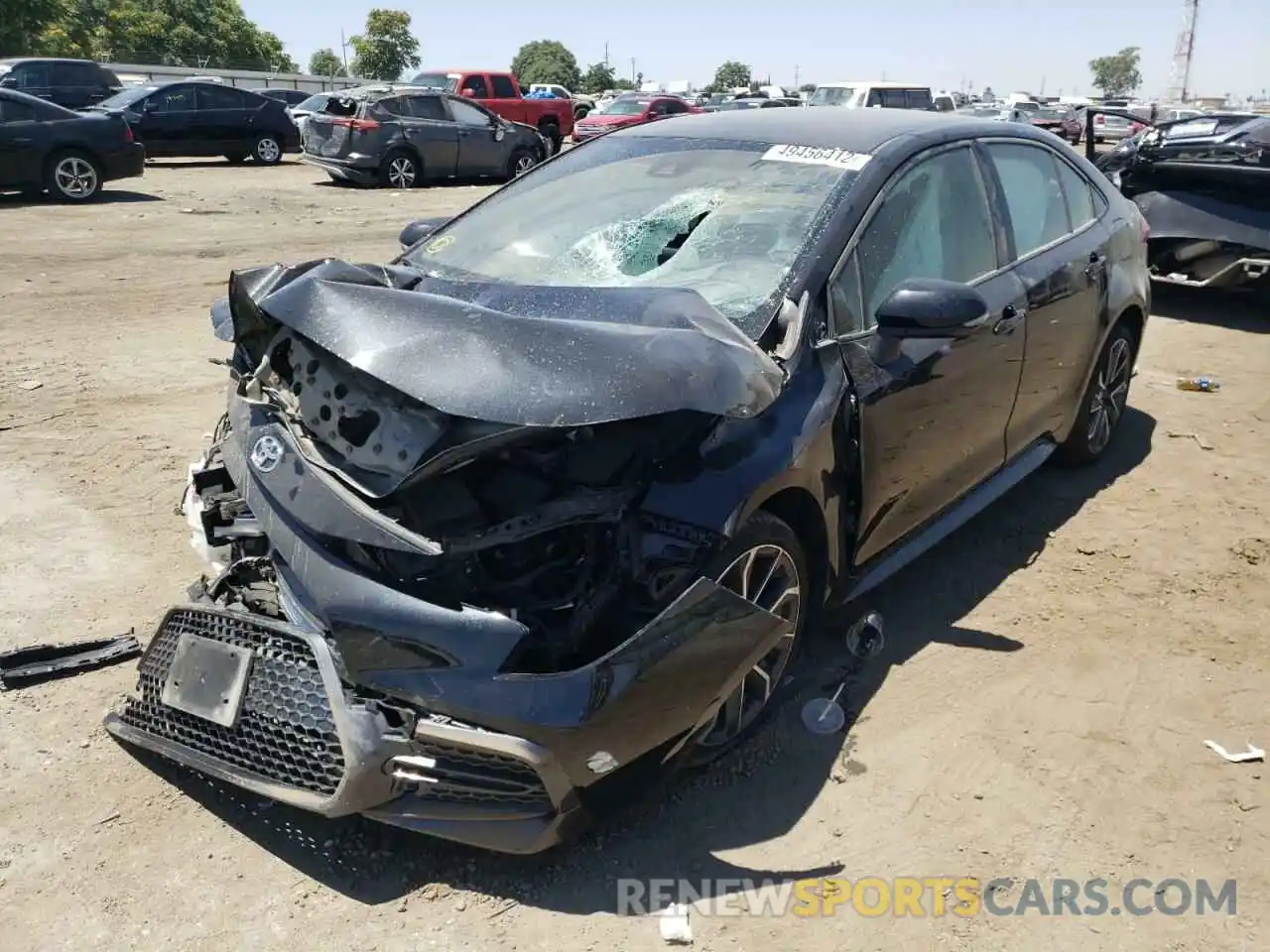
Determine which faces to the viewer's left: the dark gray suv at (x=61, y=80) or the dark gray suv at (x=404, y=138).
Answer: the dark gray suv at (x=61, y=80)

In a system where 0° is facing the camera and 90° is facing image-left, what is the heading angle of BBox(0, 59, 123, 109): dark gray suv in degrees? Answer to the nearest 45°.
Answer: approximately 90°

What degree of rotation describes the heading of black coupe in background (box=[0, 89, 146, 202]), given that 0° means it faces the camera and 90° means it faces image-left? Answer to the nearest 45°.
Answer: approximately 90°

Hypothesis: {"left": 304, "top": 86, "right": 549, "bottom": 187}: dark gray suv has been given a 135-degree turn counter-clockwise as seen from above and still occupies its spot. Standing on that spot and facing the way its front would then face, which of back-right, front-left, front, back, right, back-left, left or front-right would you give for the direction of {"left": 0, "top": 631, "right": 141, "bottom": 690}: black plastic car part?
left

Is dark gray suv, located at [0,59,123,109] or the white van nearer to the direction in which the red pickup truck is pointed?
the dark gray suv

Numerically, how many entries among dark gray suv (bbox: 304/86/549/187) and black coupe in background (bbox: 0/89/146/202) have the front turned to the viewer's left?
1

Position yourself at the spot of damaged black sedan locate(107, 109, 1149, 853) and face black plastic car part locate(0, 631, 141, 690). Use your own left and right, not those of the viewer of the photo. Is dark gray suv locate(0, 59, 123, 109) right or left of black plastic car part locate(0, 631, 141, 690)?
right

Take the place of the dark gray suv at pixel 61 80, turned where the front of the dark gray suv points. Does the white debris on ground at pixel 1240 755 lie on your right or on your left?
on your left

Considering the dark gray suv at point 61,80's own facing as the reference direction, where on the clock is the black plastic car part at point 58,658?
The black plastic car part is roughly at 9 o'clock from the dark gray suv.

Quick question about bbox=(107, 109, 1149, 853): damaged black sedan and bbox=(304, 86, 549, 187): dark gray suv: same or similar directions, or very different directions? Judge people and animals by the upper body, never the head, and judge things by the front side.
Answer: very different directions

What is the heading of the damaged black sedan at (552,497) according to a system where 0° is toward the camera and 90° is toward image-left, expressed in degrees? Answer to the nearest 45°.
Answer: approximately 45°
